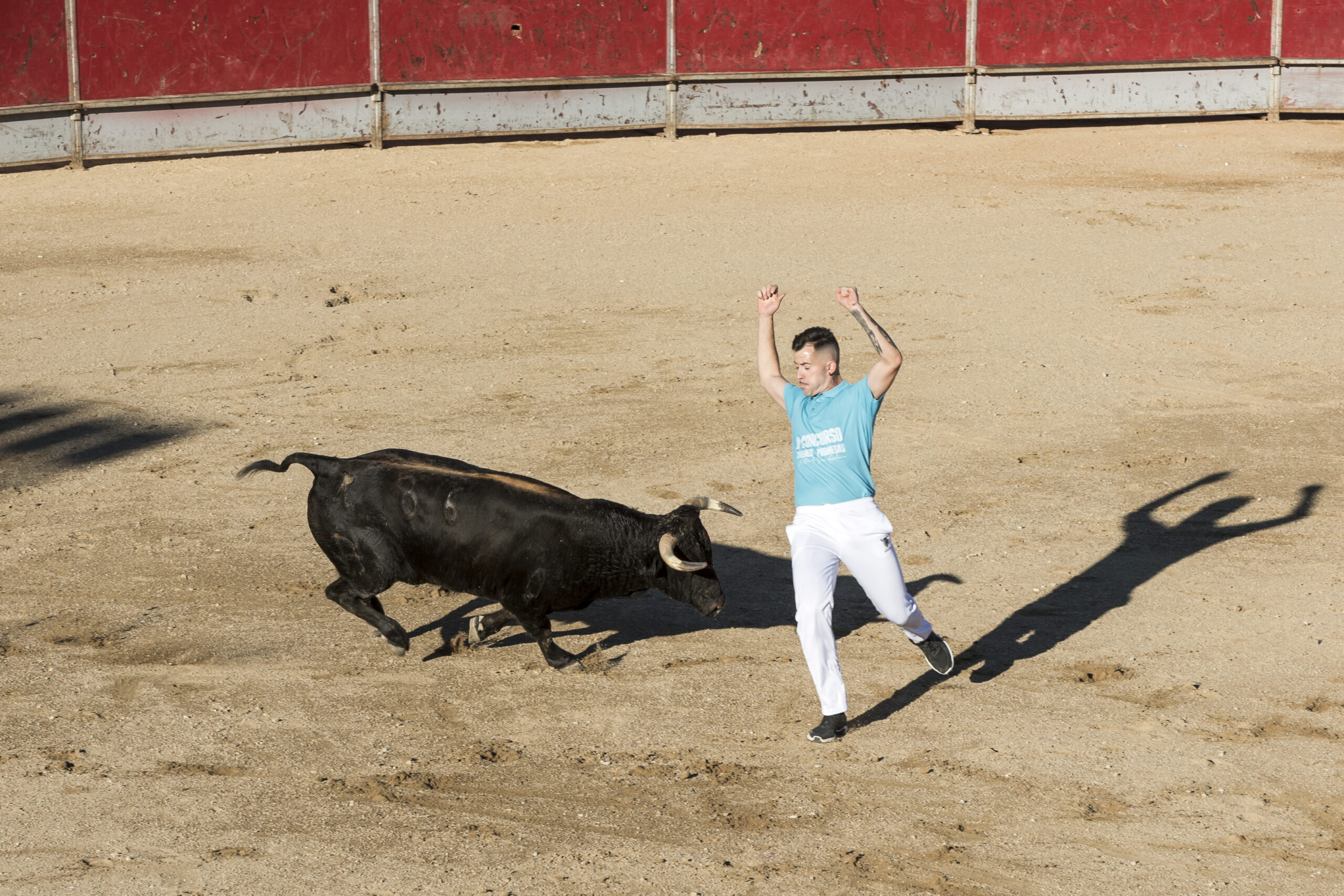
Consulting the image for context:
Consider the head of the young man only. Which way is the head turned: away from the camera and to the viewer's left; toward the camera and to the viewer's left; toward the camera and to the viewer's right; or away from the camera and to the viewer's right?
toward the camera and to the viewer's left

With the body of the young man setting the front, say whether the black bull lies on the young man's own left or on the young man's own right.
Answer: on the young man's own right

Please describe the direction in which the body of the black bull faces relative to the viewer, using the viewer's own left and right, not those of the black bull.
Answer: facing to the right of the viewer

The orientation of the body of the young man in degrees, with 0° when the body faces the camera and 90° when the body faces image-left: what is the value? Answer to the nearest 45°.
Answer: approximately 45°

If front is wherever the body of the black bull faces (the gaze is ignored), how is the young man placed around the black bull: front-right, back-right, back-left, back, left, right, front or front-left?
front-right

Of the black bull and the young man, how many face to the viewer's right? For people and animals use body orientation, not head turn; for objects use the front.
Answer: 1
